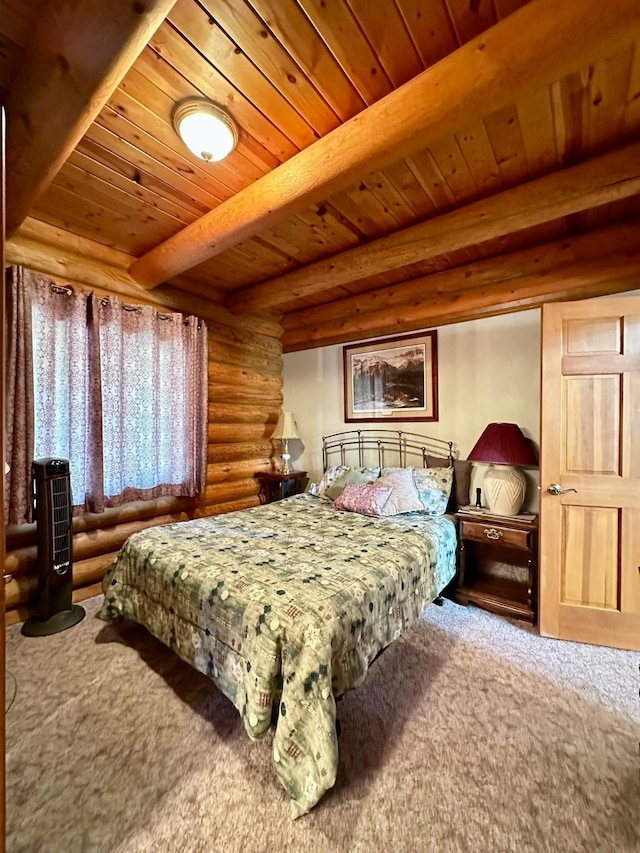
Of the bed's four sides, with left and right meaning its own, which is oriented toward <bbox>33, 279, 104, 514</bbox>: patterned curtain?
right

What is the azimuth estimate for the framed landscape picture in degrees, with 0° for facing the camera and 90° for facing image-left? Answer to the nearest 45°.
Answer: approximately 45°

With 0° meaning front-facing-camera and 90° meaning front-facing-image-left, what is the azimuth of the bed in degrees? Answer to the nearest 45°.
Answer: approximately 45°

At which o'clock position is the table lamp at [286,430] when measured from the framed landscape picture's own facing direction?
The table lamp is roughly at 2 o'clock from the framed landscape picture.

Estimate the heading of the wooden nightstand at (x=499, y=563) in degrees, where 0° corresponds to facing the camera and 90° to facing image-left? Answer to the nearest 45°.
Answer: approximately 45°

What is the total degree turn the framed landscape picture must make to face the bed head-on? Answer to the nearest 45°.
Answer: approximately 45° to its left

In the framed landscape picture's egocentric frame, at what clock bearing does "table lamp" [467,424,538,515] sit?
The table lamp is roughly at 9 o'clock from the framed landscape picture.
